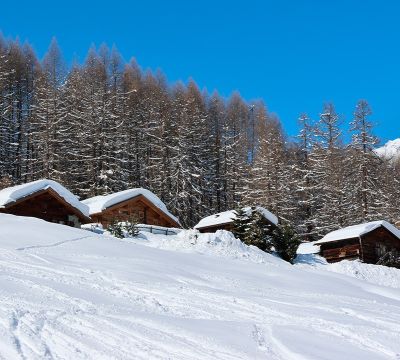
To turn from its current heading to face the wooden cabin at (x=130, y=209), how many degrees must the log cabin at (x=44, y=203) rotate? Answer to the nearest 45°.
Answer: approximately 135° to its left

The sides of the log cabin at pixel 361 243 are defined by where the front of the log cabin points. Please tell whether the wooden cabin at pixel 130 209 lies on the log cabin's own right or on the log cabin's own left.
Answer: on the log cabin's own right

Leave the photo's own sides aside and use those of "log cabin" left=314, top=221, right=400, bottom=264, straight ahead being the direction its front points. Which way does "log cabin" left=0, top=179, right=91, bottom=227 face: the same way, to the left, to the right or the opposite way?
the same way

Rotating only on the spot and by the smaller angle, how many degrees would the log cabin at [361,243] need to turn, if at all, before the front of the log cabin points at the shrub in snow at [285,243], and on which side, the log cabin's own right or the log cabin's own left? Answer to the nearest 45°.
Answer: approximately 90° to the log cabin's own right

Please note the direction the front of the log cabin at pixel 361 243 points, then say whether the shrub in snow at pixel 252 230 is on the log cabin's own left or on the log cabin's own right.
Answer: on the log cabin's own right

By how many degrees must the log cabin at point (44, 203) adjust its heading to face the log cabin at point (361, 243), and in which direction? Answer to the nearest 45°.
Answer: approximately 90° to its left

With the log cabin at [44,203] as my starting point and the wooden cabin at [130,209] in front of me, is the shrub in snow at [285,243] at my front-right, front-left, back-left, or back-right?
front-right

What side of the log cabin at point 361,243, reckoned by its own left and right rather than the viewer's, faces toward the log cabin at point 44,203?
right

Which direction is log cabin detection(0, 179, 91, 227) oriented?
toward the camera

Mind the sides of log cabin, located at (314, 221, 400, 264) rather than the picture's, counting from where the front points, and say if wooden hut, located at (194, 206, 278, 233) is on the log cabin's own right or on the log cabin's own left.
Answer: on the log cabin's own right

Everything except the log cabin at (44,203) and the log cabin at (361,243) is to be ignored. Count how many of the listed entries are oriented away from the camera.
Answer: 0

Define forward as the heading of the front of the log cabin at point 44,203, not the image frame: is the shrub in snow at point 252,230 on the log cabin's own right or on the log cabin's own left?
on the log cabin's own left

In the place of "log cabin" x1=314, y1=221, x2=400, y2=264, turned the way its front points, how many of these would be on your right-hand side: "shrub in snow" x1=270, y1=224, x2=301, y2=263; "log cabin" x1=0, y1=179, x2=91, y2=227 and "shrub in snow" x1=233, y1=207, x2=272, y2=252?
3

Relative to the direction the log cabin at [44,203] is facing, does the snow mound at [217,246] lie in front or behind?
in front

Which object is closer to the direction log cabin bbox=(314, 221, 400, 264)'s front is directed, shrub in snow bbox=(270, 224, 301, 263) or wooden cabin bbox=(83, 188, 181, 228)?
the shrub in snow
